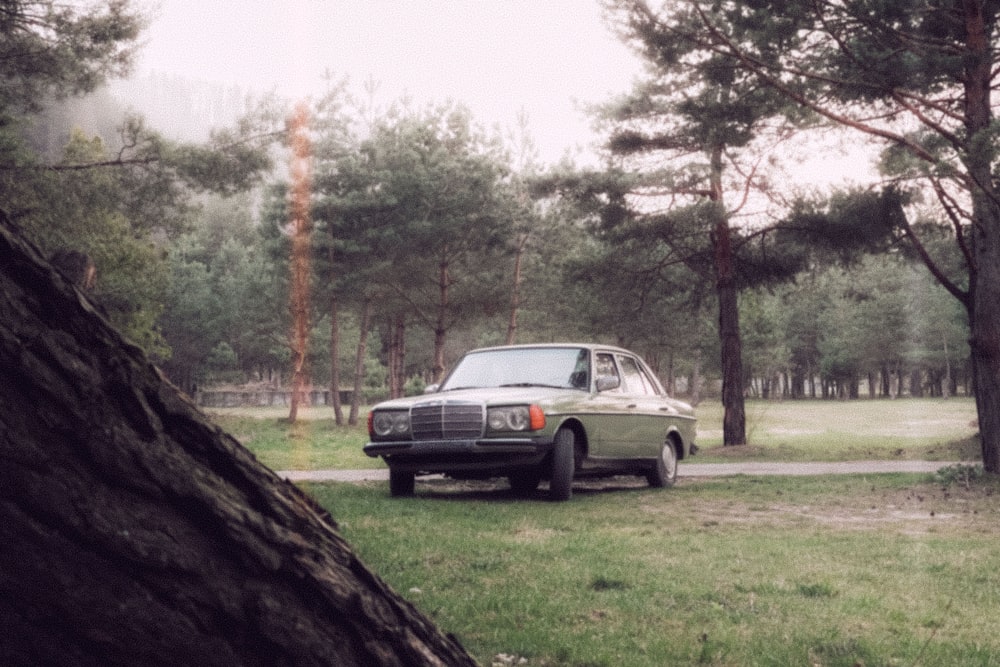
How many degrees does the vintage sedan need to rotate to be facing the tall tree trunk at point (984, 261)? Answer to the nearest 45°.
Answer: approximately 180°

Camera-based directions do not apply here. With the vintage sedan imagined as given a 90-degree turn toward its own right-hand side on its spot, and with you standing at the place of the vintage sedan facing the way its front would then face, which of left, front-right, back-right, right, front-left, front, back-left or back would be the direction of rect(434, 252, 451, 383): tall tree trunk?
front-right

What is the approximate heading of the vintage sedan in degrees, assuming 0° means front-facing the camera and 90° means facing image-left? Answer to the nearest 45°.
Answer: approximately 45°

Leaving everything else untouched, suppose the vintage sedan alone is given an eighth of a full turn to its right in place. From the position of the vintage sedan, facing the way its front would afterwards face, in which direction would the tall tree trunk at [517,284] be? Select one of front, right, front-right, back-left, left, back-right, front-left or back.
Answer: right

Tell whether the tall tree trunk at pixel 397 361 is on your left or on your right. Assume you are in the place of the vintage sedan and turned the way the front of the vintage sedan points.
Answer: on your right

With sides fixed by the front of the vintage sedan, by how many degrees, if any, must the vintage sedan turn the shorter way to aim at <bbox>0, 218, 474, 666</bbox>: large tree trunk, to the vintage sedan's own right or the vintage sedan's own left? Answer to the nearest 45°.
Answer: approximately 45° to the vintage sedan's own left
